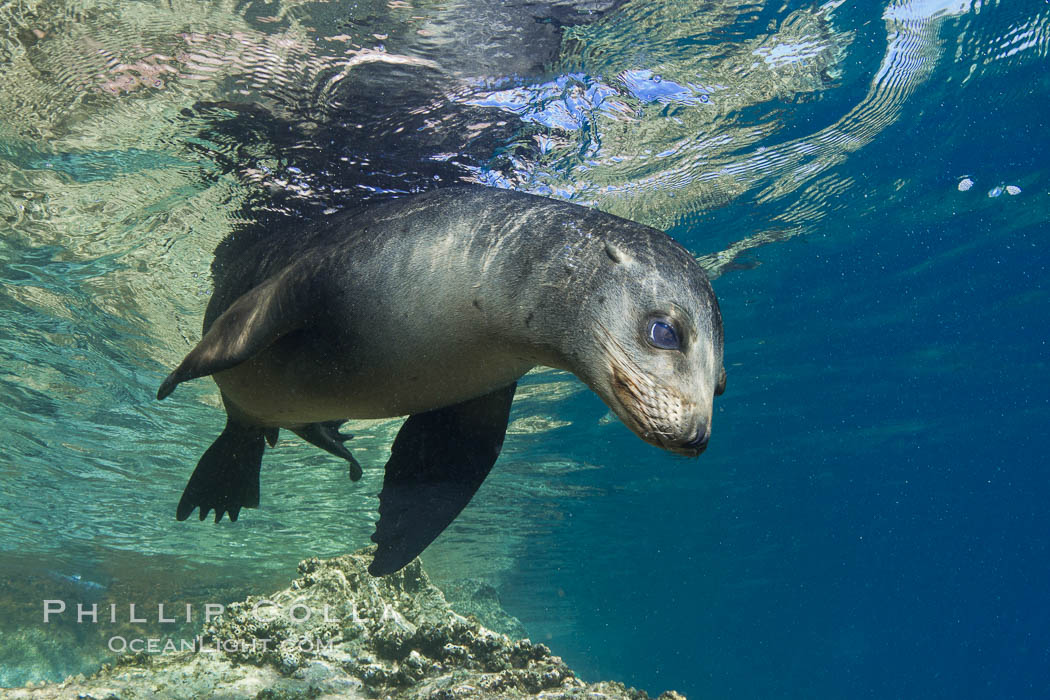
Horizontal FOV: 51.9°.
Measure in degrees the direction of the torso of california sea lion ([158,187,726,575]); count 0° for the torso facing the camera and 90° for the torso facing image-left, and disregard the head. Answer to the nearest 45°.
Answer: approximately 315°
